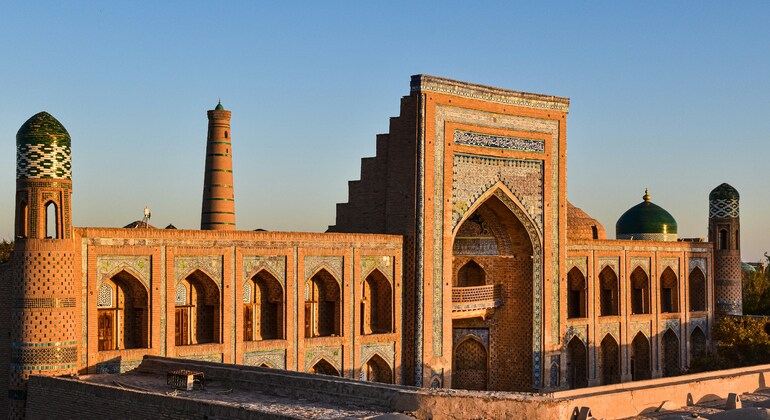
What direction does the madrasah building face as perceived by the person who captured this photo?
facing the viewer and to the right of the viewer
